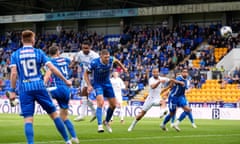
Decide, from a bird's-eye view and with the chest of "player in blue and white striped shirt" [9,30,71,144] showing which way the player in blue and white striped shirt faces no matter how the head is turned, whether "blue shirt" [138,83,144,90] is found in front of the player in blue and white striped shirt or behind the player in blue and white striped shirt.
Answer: in front

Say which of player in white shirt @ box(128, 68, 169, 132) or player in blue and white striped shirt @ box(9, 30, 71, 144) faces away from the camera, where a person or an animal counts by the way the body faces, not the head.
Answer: the player in blue and white striped shirt

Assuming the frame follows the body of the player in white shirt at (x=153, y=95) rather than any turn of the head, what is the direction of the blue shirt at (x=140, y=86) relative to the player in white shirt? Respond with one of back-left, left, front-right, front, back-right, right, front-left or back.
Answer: back-left

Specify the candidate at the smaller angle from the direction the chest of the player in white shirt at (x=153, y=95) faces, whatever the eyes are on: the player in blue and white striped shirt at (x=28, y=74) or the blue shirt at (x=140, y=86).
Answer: the player in blue and white striped shirt

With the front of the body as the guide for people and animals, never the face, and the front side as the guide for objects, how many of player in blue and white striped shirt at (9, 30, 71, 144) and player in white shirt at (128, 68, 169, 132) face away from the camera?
1

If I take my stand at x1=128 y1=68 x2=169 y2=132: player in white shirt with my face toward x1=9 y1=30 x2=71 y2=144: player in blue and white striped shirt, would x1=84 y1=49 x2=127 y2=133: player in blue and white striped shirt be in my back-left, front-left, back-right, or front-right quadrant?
front-right

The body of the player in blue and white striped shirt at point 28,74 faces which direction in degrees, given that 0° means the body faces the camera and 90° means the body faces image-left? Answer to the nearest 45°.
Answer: approximately 180°
